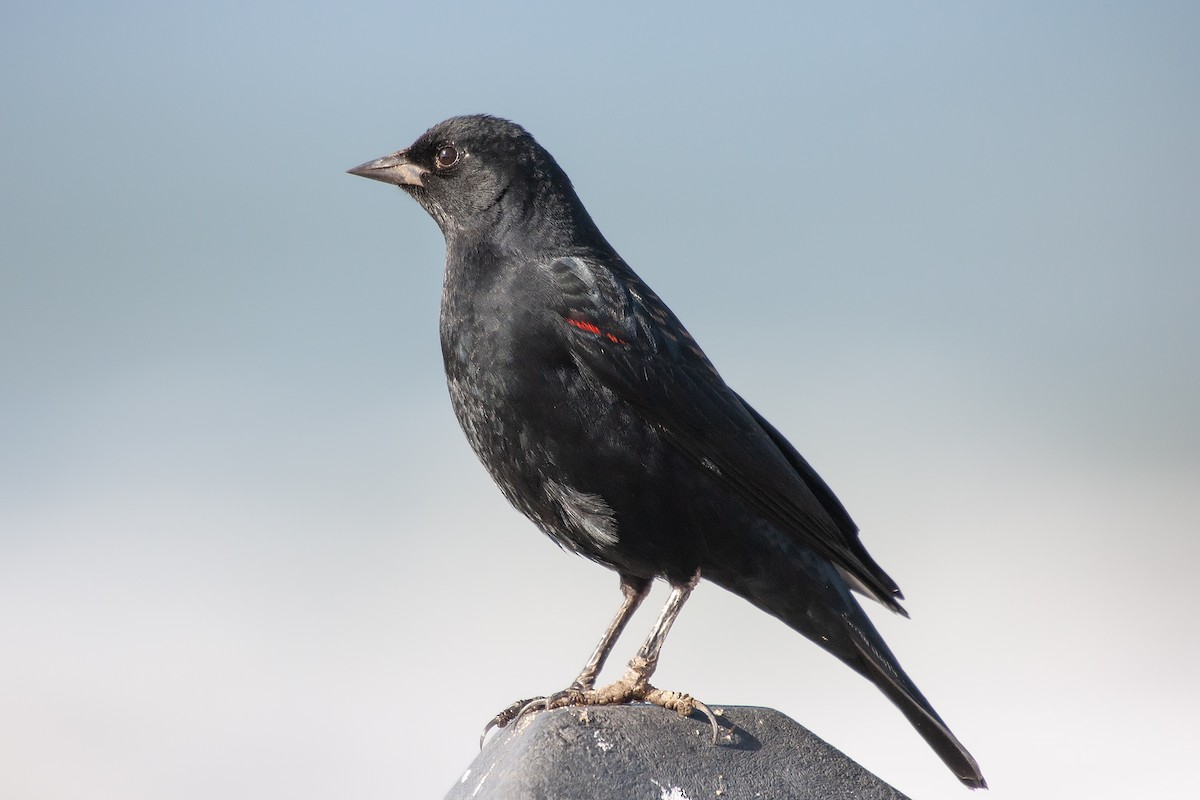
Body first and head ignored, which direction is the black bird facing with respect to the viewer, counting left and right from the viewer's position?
facing to the left of the viewer
